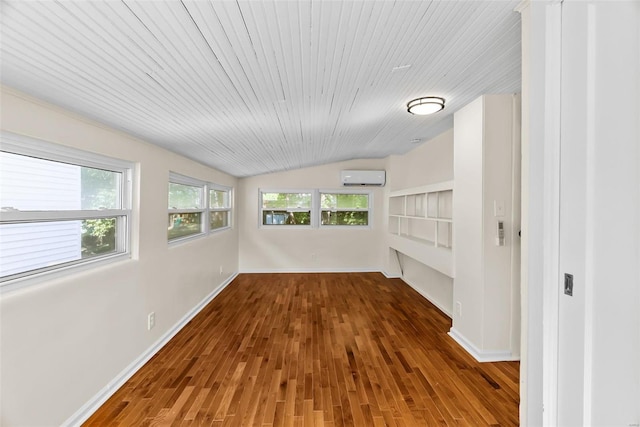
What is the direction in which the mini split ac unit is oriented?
toward the camera

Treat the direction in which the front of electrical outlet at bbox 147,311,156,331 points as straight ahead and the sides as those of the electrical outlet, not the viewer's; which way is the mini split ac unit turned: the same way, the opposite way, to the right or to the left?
to the right

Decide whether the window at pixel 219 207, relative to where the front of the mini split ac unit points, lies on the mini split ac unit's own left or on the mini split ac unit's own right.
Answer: on the mini split ac unit's own right

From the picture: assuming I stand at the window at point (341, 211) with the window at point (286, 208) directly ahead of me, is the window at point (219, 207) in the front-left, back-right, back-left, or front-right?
front-left

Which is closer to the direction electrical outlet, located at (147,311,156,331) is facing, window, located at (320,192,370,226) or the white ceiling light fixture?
the white ceiling light fixture

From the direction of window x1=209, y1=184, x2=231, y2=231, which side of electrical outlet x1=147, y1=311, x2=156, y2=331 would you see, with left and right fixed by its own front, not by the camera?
left

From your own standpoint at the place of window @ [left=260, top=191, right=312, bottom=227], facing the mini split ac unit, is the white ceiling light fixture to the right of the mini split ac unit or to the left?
right

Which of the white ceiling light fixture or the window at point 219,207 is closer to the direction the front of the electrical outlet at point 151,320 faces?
the white ceiling light fixture

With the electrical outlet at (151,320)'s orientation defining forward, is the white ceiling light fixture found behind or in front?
in front

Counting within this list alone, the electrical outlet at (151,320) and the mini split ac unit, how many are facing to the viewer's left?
0

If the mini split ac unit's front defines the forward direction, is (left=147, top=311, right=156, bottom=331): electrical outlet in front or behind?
in front

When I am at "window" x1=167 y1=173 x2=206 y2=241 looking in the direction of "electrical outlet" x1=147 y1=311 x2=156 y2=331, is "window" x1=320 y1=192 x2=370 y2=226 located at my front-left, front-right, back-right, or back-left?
back-left

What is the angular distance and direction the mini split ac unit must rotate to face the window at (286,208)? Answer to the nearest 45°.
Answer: approximately 90° to its right

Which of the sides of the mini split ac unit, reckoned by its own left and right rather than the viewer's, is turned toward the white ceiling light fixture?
front

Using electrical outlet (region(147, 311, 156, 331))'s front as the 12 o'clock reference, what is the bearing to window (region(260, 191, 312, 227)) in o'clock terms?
The window is roughly at 9 o'clock from the electrical outlet.

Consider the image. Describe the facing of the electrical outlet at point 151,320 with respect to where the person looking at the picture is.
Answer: facing the viewer and to the right of the viewer

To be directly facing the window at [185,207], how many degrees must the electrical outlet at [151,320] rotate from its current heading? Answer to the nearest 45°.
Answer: approximately 135° to its left

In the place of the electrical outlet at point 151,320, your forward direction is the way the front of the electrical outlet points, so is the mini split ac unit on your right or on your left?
on your left
